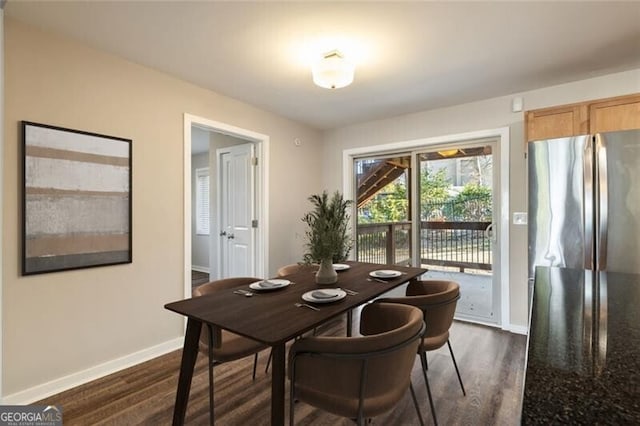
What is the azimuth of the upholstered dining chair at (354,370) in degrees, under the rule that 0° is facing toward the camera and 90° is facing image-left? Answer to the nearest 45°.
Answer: approximately 135°

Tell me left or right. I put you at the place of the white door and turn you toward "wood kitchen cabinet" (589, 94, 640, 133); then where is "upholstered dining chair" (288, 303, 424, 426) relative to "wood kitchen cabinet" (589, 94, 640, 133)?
right

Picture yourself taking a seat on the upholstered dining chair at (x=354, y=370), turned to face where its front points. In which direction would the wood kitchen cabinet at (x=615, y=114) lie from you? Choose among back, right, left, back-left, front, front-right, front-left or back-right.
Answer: right

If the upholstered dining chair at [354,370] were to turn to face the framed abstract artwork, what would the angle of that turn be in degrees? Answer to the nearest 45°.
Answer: approximately 45° to its left

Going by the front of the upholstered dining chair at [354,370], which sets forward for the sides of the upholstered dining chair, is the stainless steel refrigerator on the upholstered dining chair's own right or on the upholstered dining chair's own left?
on the upholstered dining chair's own right

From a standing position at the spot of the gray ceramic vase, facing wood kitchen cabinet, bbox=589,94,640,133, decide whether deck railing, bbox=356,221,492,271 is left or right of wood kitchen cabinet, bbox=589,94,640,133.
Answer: left

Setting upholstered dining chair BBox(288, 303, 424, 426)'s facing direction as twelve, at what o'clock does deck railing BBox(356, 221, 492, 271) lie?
The deck railing is roughly at 2 o'clock from the upholstered dining chair.

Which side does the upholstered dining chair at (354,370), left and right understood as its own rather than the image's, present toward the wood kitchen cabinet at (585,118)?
right

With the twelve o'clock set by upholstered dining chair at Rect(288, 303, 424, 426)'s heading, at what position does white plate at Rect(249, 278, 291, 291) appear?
The white plate is roughly at 12 o'clock from the upholstered dining chair.

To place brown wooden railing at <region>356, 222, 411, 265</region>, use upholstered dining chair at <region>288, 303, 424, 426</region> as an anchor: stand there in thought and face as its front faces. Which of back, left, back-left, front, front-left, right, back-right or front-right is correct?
front-right

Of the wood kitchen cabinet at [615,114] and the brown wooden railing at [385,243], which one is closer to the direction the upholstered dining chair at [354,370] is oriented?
the brown wooden railing

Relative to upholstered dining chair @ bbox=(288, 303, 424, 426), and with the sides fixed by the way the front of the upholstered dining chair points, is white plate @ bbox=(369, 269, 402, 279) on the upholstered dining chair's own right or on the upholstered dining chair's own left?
on the upholstered dining chair's own right
